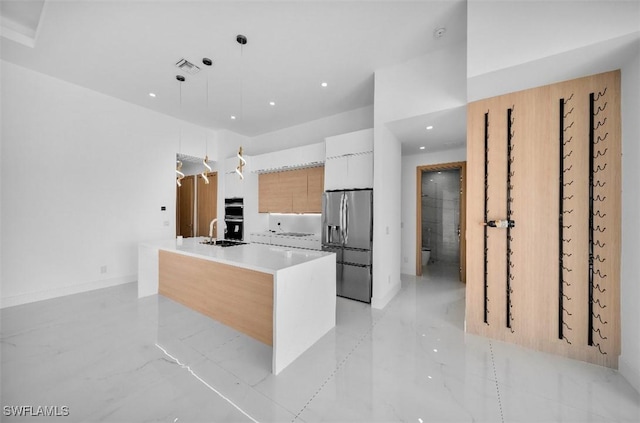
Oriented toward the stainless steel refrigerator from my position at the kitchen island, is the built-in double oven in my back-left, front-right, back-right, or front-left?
front-left

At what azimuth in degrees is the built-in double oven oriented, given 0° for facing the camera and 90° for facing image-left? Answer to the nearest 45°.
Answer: approximately 45°

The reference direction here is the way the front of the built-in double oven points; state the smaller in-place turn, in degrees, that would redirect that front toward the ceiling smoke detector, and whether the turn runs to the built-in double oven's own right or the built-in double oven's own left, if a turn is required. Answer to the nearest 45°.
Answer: approximately 90° to the built-in double oven's own left

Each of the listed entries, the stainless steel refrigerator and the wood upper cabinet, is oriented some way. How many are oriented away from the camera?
0

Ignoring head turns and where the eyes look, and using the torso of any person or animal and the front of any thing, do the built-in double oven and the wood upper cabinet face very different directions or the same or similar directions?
same or similar directions

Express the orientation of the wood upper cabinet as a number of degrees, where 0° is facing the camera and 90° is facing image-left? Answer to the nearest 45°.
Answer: approximately 45°

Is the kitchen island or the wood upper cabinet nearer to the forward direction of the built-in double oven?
the kitchen island

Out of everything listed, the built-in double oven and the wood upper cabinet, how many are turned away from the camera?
0

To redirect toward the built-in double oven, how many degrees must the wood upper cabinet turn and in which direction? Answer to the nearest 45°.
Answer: approximately 90° to its right

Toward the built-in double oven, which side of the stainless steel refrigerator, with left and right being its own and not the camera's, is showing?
right

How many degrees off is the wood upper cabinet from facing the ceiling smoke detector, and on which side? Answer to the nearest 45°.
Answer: approximately 90° to its left

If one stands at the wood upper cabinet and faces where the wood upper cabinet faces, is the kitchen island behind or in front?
in front

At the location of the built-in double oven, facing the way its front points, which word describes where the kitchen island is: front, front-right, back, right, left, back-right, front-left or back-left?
front-left

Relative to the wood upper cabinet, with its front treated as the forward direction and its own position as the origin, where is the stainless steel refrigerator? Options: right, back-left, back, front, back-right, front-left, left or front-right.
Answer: left

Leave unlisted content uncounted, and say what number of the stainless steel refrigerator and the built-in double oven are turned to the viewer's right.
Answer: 0
